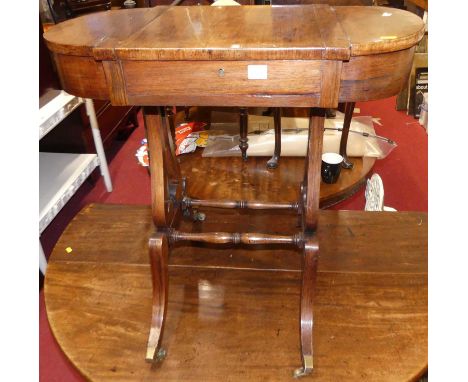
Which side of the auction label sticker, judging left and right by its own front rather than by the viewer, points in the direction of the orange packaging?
back

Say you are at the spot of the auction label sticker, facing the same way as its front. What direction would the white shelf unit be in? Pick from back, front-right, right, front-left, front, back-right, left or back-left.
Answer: back-right

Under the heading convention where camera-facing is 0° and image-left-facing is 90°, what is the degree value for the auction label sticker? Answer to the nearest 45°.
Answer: approximately 0°
